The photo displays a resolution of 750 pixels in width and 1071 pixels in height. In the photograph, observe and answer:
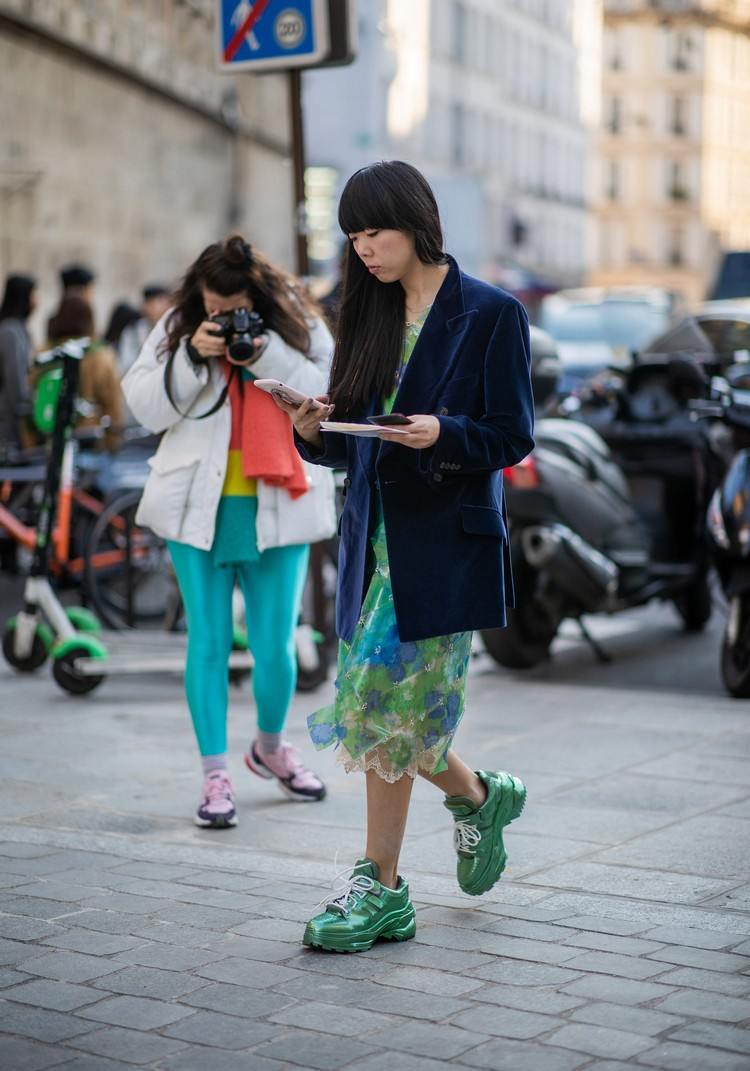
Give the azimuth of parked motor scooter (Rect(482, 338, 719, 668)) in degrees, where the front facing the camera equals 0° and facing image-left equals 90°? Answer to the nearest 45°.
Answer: approximately 225°

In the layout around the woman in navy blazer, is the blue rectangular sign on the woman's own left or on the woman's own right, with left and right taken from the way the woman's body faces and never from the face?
on the woman's own right

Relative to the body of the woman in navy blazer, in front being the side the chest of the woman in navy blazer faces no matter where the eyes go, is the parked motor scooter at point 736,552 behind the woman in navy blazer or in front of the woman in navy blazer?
behind

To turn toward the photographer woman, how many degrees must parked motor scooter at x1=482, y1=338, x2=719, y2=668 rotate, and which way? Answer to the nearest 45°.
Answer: approximately 135° to its right

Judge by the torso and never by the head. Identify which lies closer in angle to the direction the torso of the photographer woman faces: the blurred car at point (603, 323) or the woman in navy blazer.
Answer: the woman in navy blazer

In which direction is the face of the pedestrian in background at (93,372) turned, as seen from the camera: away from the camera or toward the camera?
away from the camera

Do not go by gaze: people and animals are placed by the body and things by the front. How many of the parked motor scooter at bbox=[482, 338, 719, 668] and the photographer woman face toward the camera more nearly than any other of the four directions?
1

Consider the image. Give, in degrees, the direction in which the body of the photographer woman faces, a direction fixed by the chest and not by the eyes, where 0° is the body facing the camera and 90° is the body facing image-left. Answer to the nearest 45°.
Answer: approximately 0°
